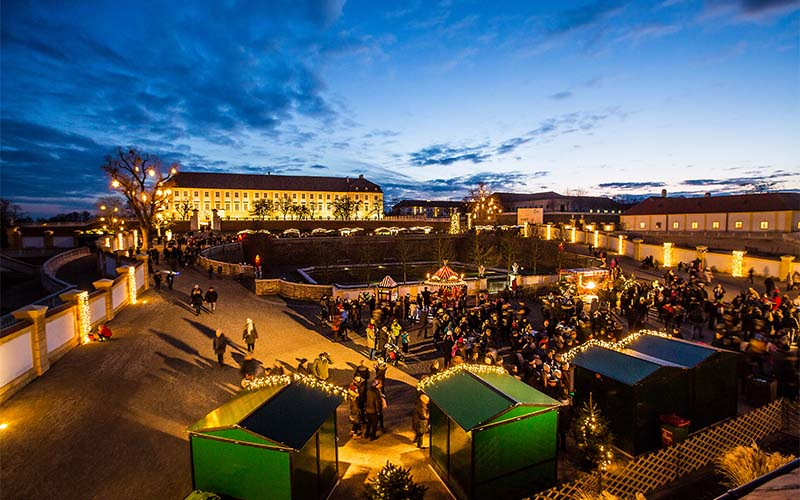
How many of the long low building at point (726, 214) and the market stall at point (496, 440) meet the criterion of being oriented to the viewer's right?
0

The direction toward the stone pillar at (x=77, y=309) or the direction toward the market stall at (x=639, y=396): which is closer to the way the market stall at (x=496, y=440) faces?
the stone pillar

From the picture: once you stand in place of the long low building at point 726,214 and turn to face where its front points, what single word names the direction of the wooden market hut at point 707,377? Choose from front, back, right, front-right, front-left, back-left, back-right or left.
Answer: front-left

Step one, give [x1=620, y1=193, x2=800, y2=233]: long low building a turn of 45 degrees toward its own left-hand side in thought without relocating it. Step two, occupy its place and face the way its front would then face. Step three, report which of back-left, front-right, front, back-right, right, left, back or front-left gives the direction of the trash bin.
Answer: front

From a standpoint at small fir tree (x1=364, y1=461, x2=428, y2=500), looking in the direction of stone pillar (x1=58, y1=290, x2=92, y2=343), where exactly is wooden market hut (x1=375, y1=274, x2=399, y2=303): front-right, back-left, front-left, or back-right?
front-right

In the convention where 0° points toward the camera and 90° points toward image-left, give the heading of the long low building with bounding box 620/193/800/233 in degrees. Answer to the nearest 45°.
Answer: approximately 45°
